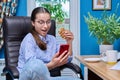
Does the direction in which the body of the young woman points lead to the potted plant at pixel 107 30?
no

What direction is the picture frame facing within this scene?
toward the camera

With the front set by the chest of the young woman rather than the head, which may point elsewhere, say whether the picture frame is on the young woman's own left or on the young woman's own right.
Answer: on the young woman's own left

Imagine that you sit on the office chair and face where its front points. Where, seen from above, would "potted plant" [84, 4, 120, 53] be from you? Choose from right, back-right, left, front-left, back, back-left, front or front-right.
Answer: front-left

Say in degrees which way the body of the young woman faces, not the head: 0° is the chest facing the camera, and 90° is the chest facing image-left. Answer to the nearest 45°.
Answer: approximately 315°

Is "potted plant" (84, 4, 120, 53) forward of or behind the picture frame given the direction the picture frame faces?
forward

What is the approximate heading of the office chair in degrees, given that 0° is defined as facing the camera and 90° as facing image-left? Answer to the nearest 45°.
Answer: approximately 315°

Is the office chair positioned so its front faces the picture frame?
no

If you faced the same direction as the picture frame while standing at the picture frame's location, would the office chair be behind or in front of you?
in front

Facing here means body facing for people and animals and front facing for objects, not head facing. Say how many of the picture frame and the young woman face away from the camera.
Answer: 0

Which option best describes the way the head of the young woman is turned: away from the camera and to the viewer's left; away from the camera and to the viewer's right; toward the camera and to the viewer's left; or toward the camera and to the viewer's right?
toward the camera and to the viewer's right
